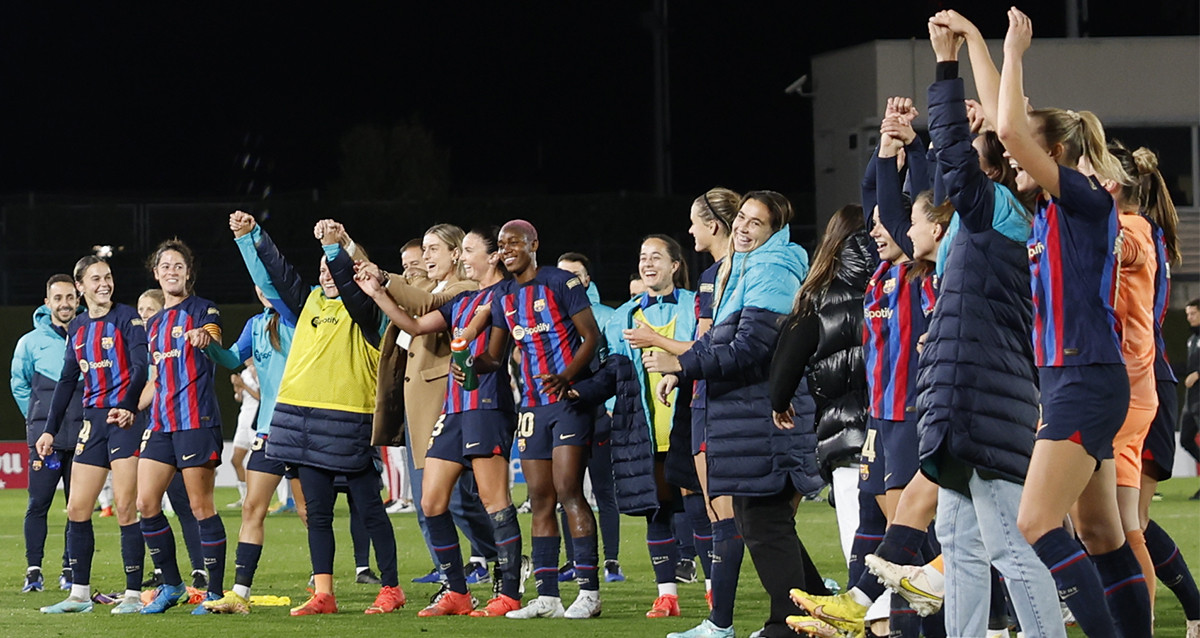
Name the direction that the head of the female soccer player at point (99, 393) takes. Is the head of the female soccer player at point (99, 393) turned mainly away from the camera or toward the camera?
toward the camera

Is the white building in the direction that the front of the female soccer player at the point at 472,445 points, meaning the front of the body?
no

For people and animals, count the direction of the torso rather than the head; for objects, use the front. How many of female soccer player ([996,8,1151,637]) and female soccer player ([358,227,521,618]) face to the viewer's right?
0

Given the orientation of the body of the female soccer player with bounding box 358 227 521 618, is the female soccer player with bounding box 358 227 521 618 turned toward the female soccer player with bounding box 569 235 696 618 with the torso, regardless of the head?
no

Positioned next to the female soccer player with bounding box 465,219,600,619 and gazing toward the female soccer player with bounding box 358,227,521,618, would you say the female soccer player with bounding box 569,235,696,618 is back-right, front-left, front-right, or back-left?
back-right

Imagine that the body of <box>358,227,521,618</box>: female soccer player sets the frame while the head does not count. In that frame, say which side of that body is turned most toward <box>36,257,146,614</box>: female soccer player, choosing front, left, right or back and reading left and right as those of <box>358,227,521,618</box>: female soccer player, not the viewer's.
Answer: right

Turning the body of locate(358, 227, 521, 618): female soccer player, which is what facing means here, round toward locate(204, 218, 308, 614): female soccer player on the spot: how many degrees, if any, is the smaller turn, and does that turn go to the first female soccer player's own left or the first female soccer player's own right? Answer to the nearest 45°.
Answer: approximately 45° to the first female soccer player's own right

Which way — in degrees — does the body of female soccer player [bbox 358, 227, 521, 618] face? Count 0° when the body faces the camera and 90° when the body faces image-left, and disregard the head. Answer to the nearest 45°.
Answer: approximately 45°
